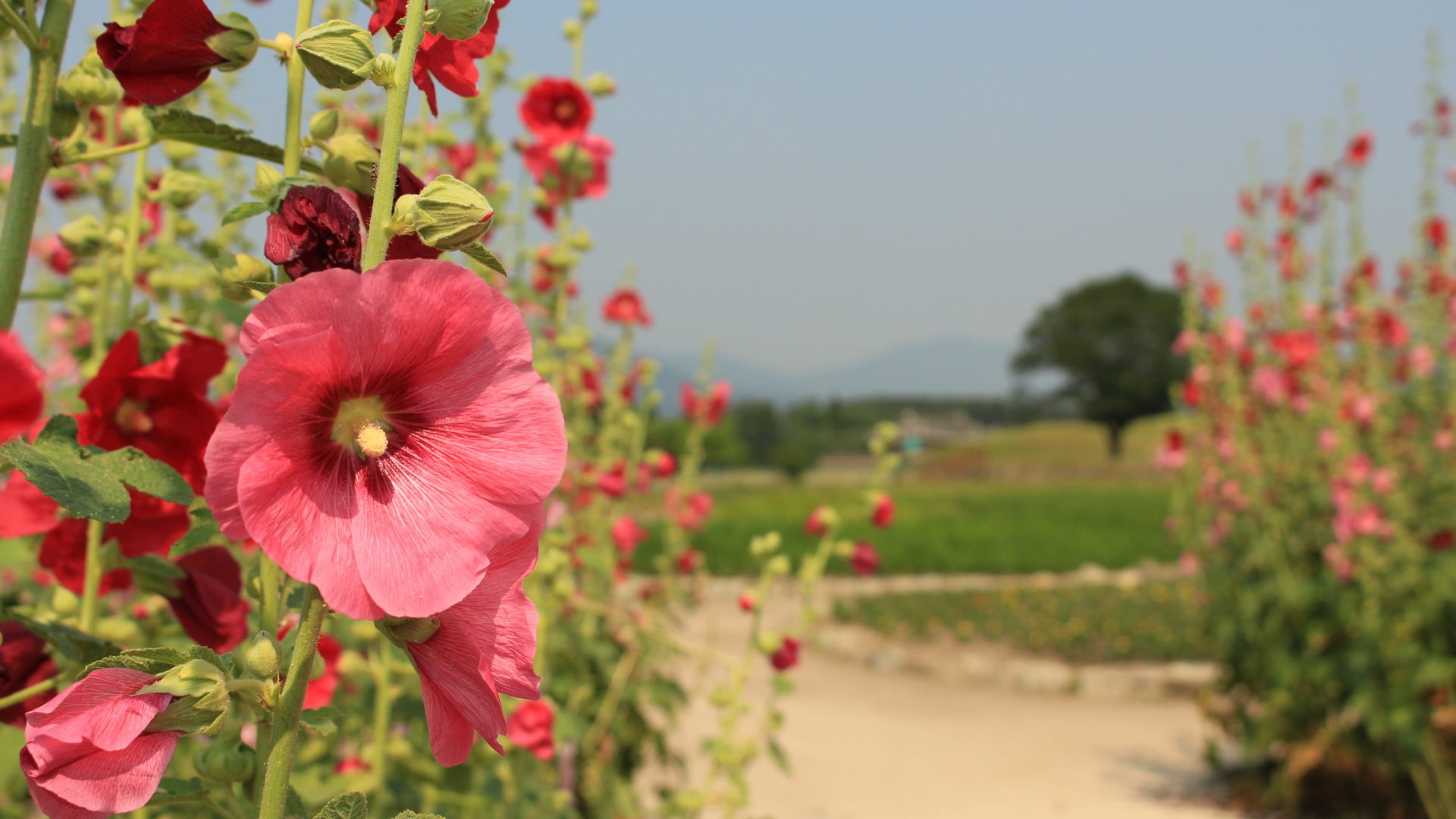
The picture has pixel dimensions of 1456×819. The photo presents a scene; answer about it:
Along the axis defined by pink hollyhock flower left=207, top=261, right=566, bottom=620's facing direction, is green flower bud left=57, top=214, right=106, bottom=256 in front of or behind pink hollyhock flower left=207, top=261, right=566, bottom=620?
behind

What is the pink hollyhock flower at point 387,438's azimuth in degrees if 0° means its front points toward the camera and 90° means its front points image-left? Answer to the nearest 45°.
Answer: approximately 0°

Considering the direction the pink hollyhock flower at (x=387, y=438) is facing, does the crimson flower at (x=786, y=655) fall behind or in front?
behind

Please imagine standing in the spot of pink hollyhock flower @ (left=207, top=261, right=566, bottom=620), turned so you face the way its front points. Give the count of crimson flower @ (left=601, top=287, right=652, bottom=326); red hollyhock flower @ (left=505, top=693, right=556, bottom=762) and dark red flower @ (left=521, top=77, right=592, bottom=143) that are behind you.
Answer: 3

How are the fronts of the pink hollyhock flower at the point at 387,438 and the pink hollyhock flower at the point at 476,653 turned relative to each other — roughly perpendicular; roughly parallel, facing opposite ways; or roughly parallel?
roughly perpendicular

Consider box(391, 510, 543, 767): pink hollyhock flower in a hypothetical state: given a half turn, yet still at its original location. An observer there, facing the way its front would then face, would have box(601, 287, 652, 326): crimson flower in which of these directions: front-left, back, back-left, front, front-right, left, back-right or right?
right

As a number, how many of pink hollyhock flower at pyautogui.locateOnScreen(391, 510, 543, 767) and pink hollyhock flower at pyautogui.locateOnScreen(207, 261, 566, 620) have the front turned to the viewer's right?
1

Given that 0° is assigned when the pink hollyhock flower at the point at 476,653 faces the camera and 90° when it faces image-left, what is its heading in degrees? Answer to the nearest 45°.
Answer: approximately 270°

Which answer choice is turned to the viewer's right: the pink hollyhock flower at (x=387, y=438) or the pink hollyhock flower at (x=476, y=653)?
the pink hollyhock flower at (x=476, y=653)
